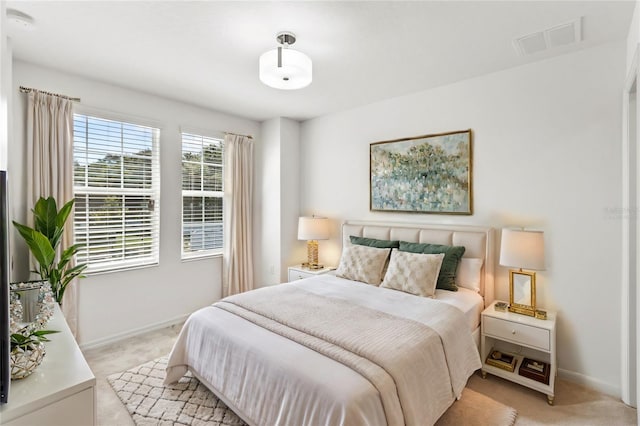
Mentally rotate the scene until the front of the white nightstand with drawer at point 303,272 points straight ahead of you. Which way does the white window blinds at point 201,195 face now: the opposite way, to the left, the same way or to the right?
to the left

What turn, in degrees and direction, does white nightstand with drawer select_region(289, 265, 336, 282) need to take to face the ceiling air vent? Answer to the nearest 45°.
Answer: approximately 90° to its left

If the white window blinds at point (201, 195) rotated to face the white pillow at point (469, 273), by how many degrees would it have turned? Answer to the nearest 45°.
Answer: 0° — it already faces it

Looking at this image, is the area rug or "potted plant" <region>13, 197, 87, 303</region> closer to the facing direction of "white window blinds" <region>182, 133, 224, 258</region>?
the area rug

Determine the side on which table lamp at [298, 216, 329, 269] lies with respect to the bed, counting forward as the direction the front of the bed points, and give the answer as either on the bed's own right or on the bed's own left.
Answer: on the bed's own right

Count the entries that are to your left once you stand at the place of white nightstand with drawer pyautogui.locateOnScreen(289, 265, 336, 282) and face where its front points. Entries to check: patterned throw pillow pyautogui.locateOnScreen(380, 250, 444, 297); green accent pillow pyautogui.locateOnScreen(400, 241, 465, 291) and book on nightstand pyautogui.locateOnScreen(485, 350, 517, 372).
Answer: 3

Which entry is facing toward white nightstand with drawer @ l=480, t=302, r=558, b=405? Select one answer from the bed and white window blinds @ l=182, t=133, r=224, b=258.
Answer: the white window blinds

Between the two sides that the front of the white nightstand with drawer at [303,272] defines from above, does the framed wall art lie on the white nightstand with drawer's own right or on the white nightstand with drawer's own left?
on the white nightstand with drawer's own left

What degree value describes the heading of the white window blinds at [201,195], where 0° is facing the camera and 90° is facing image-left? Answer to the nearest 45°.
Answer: approximately 315°

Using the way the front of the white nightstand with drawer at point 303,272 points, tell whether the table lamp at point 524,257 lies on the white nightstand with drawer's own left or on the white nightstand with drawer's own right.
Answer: on the white nightstand with drawer's own left
